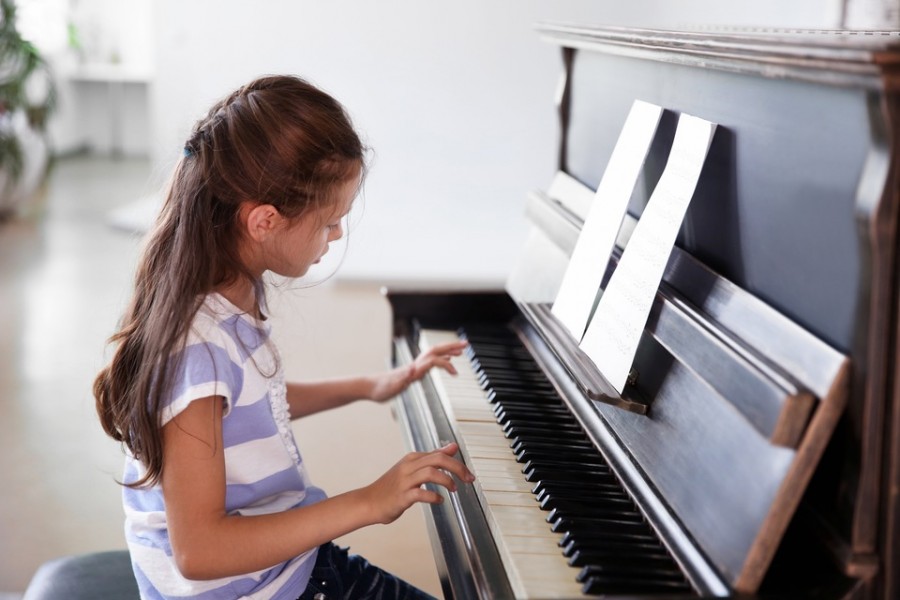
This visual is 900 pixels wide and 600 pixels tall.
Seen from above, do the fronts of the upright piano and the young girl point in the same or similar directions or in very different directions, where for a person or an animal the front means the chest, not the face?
very different directions

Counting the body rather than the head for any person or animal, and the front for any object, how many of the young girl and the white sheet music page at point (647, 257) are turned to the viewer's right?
1

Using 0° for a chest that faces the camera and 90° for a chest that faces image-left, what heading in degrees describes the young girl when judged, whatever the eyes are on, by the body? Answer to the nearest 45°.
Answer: approximately 270°

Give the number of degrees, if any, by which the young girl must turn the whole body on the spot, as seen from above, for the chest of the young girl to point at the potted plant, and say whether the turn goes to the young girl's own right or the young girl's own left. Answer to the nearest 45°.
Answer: approximately 90° to the young girl's own left

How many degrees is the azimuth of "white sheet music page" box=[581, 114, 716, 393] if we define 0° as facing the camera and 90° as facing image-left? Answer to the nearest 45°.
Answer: approximately 45°

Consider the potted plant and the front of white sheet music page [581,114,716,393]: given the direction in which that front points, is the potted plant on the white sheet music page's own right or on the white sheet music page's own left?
on the white sheet music page's own right

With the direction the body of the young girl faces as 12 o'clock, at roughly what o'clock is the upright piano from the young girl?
The upright piano is roughly at 1 o'clock from the young girl.

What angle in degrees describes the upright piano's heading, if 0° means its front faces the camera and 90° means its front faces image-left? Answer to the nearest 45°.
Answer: approximately 45°

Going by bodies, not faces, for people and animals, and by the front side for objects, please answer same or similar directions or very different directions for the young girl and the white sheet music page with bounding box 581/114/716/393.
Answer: very different directions

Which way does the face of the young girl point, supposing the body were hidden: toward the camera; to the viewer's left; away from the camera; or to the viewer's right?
to the viewer's right
